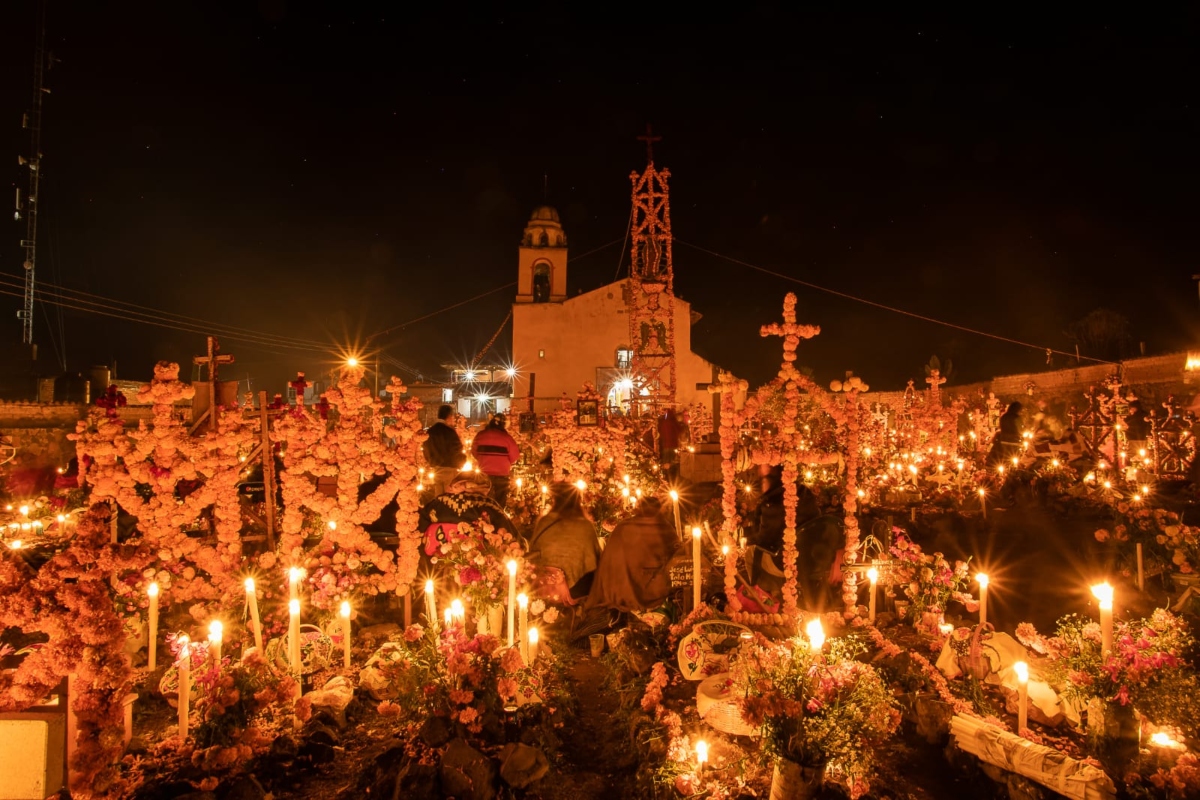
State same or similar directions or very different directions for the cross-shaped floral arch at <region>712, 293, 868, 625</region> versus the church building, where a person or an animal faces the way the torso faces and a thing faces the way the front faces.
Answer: same or similar directions

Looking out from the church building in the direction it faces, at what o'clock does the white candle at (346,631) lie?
The white candle is roughly at 12 o'clock from the church building.

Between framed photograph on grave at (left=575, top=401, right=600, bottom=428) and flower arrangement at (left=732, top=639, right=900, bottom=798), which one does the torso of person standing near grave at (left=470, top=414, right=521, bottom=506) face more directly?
the framed photograph on grave

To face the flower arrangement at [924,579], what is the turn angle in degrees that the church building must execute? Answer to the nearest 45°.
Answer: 0° — it already faces it

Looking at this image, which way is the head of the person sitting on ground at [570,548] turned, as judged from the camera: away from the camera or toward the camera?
away from the camera

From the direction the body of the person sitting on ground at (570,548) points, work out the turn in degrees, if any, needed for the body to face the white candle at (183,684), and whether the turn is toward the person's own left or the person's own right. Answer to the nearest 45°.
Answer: approximately 135° to the person's own left

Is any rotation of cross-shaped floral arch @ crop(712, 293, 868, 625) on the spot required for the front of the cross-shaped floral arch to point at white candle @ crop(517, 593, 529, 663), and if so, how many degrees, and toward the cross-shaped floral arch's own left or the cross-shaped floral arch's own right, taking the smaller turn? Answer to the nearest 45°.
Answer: approximately 45° to the cross-shaped floral arch's own right

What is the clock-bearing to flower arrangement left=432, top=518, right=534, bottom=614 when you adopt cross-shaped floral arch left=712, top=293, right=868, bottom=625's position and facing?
The flower arrangement is roughly at 2 o'clock from the cross-shaped floral arch.

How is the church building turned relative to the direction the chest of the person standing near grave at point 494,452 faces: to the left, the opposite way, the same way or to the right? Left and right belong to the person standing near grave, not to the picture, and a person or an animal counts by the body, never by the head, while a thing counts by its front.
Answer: the opposite way

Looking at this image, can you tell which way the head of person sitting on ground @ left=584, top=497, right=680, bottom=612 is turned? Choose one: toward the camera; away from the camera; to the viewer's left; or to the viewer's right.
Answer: away from the camera

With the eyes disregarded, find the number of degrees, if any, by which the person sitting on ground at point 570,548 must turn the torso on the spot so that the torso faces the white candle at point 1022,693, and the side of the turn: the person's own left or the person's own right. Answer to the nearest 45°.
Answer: approximately 135° to the person's own right

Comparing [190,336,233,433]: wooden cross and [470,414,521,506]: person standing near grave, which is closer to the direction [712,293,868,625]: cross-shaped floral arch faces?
the wooden cross

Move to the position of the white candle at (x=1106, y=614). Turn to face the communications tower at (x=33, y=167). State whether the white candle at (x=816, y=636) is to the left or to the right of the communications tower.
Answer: left

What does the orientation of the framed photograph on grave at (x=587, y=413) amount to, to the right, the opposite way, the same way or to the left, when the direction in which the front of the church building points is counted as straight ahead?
the same way

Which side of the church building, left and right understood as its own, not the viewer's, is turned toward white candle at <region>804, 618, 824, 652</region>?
front

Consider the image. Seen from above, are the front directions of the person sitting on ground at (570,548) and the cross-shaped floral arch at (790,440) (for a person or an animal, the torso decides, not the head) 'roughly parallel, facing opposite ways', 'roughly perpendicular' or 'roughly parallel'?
roughly parallel, facing opposite ways

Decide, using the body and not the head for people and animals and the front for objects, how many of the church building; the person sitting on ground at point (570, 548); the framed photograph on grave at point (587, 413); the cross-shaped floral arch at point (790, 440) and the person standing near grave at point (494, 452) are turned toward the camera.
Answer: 3

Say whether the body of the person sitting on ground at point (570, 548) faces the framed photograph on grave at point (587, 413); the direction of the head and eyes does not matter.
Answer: yes
